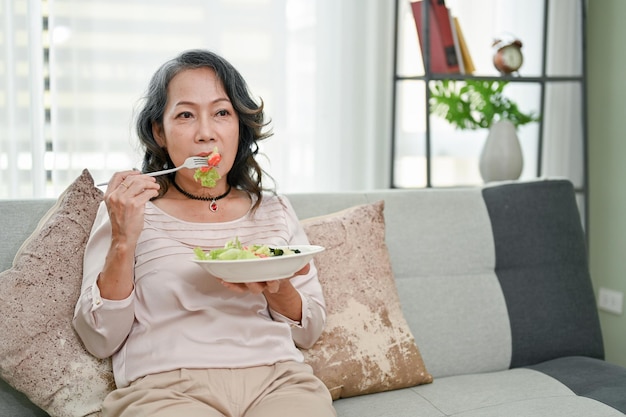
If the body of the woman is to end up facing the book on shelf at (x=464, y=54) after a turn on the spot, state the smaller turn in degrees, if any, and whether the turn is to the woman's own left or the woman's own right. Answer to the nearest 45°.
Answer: approximately 135° to the woman's own left

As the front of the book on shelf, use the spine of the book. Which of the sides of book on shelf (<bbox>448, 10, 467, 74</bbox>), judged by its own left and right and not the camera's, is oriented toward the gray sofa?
front

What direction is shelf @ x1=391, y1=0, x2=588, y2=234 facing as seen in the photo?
toward the camera

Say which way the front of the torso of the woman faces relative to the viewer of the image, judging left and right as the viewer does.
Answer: facing the viewer
